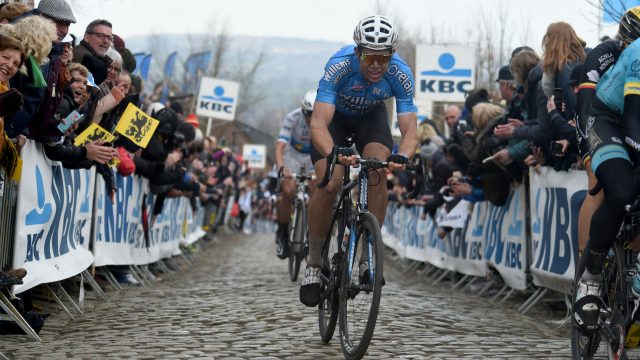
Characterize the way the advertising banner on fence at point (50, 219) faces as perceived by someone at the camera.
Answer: facing the viewer and to the right of the viewer

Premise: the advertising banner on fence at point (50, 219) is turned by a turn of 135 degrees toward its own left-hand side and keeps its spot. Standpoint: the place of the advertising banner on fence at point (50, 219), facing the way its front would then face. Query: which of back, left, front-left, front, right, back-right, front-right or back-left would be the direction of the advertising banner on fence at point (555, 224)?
right

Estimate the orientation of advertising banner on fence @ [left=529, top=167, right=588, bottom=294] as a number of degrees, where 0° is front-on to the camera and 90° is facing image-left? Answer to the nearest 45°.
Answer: approximately 45°

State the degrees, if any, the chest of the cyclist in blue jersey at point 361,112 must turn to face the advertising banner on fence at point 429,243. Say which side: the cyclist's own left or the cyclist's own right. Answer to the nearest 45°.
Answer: approximately 180°

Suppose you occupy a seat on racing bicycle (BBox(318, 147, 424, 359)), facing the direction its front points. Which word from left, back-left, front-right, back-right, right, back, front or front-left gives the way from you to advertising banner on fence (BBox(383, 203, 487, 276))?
back

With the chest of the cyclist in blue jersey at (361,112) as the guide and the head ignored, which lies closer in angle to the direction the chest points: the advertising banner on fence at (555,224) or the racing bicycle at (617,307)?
the racing bicycle

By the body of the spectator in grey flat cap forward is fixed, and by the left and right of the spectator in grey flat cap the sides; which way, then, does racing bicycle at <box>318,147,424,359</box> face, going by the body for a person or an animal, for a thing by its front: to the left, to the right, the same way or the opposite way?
to the right

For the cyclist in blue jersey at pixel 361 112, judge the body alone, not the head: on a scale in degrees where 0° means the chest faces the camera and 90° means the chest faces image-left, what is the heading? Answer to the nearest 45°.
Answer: approximately 0°

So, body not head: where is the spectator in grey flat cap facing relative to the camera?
to the viewer's right

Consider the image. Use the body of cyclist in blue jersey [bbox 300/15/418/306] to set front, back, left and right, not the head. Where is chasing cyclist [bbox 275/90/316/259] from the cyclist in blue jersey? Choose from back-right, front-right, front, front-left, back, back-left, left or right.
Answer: back

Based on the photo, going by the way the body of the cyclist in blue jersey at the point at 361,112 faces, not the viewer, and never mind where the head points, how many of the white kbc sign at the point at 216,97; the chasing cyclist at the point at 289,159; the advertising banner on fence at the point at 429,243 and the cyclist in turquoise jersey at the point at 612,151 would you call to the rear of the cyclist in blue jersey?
3
